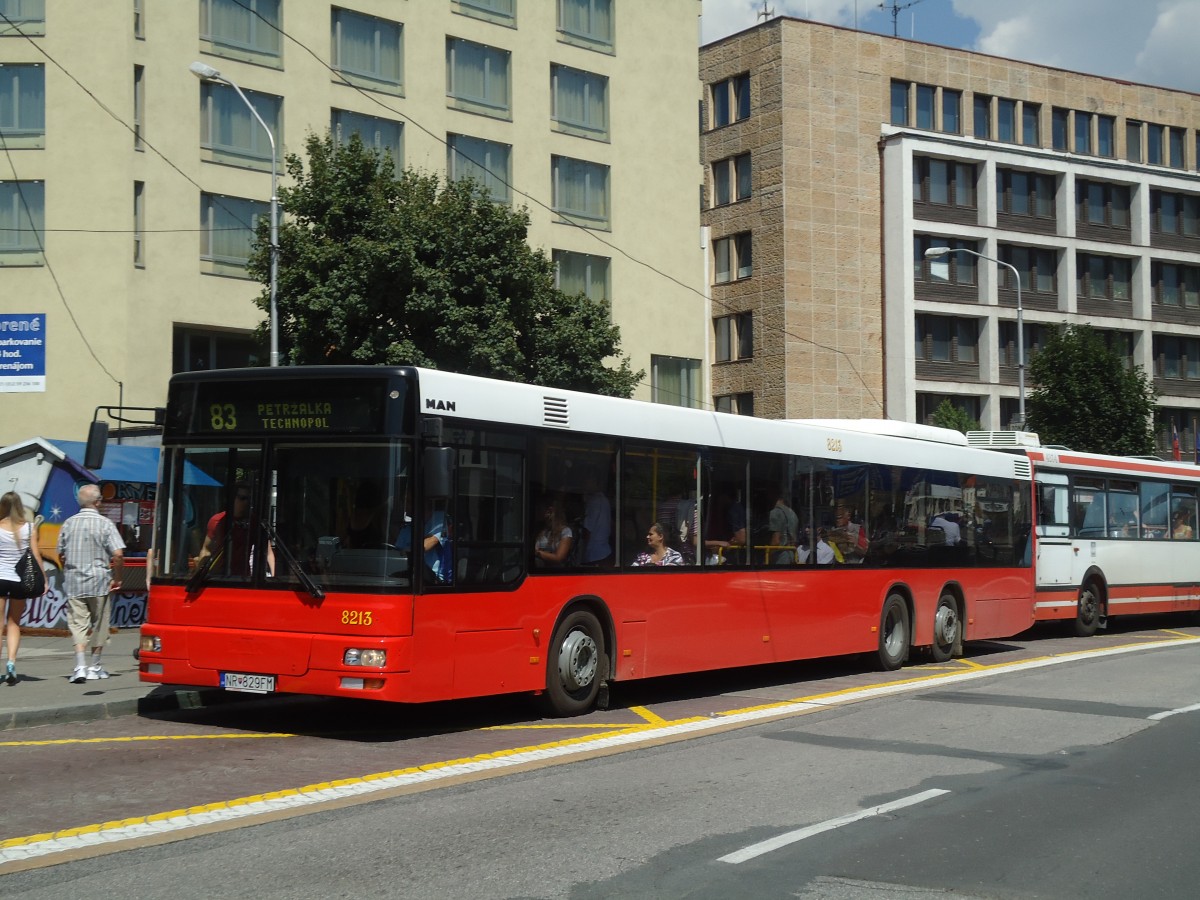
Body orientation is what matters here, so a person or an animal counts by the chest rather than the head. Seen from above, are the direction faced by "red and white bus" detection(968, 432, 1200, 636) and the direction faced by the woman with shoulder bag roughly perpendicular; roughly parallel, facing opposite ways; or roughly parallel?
roughly perpendicular

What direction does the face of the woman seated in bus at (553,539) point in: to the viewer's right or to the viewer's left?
to the viewer's left

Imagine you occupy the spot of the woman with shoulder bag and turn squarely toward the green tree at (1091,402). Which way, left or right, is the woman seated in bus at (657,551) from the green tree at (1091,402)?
right

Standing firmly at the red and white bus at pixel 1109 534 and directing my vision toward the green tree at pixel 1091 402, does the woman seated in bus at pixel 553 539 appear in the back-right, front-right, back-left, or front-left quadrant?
back-left

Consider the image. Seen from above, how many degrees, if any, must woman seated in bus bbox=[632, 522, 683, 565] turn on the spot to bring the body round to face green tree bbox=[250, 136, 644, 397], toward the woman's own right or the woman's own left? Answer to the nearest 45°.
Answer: approximately 135° to the woman's own right

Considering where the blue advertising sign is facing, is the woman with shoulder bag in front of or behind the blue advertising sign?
in front

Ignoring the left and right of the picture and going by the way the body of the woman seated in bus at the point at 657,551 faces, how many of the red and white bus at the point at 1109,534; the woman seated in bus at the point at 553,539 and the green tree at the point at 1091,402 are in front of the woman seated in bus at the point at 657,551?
1

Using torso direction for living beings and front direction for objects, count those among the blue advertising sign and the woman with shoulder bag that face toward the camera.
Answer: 1

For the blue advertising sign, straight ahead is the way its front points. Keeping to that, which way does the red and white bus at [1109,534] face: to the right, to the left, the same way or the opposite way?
to the right

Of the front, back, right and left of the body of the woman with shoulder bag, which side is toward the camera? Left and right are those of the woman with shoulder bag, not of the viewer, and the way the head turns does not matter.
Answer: back

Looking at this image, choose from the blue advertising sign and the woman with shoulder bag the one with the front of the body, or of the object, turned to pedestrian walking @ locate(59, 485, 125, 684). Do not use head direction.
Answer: the blue advertising sign
